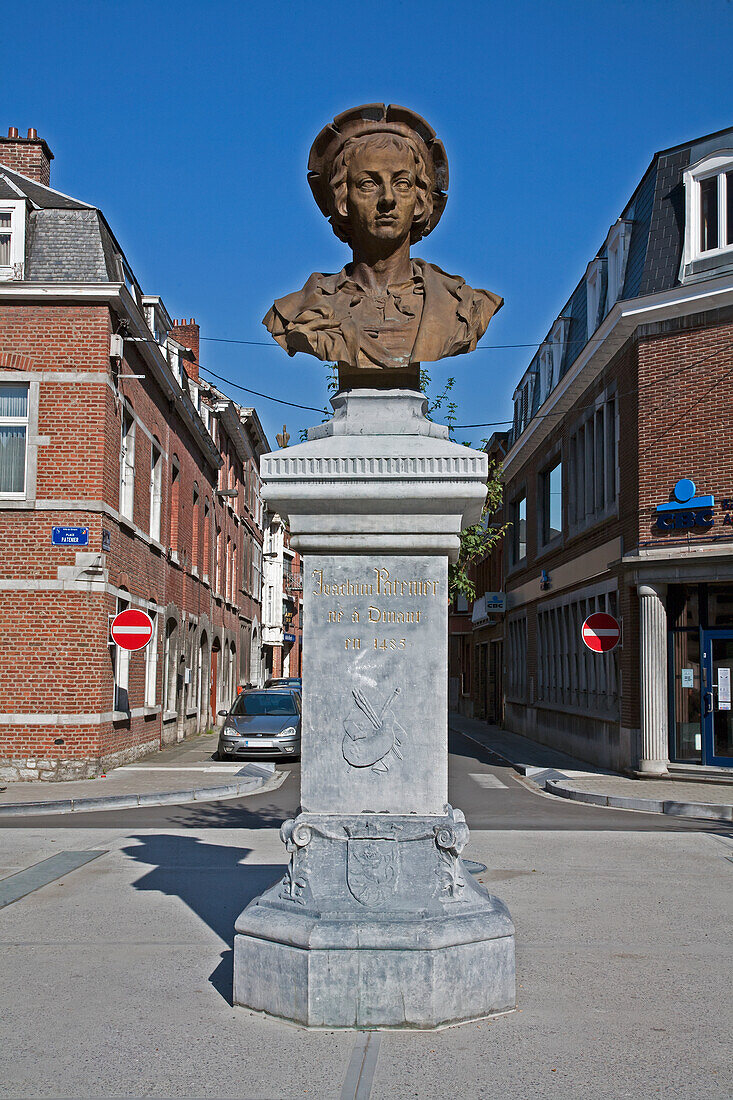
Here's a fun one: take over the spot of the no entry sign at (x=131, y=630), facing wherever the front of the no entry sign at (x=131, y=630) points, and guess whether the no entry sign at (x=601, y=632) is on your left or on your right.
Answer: on your left

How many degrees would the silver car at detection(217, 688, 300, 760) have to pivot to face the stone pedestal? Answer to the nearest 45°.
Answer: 0° — it already faces it

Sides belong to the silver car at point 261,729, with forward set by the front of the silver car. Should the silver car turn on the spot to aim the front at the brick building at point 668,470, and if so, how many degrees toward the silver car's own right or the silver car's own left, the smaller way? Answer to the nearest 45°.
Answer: approximately 45° to the silver car's own left

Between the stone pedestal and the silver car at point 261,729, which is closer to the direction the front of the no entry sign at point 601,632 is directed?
the stone pedestal

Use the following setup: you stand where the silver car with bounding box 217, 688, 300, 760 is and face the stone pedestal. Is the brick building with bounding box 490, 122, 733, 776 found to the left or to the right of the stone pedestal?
left

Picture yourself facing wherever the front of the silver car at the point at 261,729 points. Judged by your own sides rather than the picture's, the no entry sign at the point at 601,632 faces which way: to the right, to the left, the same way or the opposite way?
the same way

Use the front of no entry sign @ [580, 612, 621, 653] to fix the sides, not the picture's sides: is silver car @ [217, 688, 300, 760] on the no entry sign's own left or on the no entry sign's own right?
on the no entry sign's own right

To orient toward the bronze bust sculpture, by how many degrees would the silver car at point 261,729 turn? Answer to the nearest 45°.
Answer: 0° — it already faces it

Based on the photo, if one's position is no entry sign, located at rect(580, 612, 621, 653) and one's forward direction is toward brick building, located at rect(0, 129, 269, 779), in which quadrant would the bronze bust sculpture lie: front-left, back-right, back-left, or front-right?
front-left

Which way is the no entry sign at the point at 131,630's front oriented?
toward the camera

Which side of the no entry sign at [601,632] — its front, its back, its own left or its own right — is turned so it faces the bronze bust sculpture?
front
